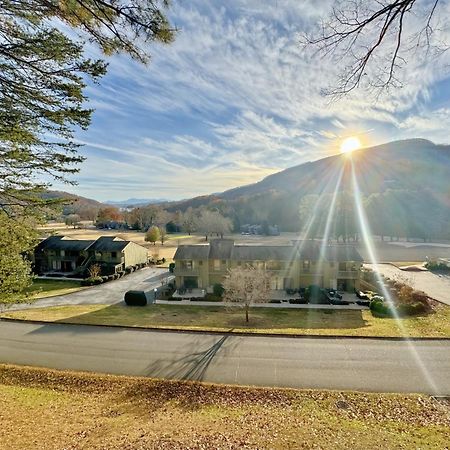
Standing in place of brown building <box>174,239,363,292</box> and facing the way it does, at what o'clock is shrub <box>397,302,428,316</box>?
The shrub is roughly at 10 o'clock from the brown building.

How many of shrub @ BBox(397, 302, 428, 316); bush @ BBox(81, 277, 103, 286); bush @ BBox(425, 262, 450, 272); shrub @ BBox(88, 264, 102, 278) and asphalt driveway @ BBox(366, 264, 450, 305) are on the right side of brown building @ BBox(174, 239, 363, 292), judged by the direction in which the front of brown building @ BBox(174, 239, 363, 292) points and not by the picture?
2

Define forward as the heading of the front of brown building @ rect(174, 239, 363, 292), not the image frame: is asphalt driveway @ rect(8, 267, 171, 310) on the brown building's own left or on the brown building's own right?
on the brown building's own right

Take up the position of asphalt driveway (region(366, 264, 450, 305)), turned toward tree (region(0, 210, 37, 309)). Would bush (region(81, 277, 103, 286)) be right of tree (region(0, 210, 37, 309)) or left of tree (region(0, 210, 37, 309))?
right

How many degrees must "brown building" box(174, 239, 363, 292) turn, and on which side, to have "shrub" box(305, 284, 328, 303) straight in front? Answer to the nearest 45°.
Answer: approximately 45° to its left

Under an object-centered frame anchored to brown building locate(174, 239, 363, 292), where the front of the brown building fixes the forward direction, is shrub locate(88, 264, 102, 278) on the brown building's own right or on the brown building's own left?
on the brown building's own right

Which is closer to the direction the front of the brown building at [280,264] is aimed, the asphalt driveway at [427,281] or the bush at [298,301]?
the bush

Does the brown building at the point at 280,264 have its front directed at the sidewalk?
yes

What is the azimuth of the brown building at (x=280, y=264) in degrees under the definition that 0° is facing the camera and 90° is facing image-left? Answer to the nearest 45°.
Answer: approximately 0°

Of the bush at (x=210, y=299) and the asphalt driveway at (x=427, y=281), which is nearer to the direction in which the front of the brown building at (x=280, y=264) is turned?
the bush

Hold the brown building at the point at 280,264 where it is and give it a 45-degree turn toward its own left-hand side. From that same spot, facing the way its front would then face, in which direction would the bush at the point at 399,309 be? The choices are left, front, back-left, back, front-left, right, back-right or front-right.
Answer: front

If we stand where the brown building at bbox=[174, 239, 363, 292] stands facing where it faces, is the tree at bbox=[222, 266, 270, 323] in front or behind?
in front
